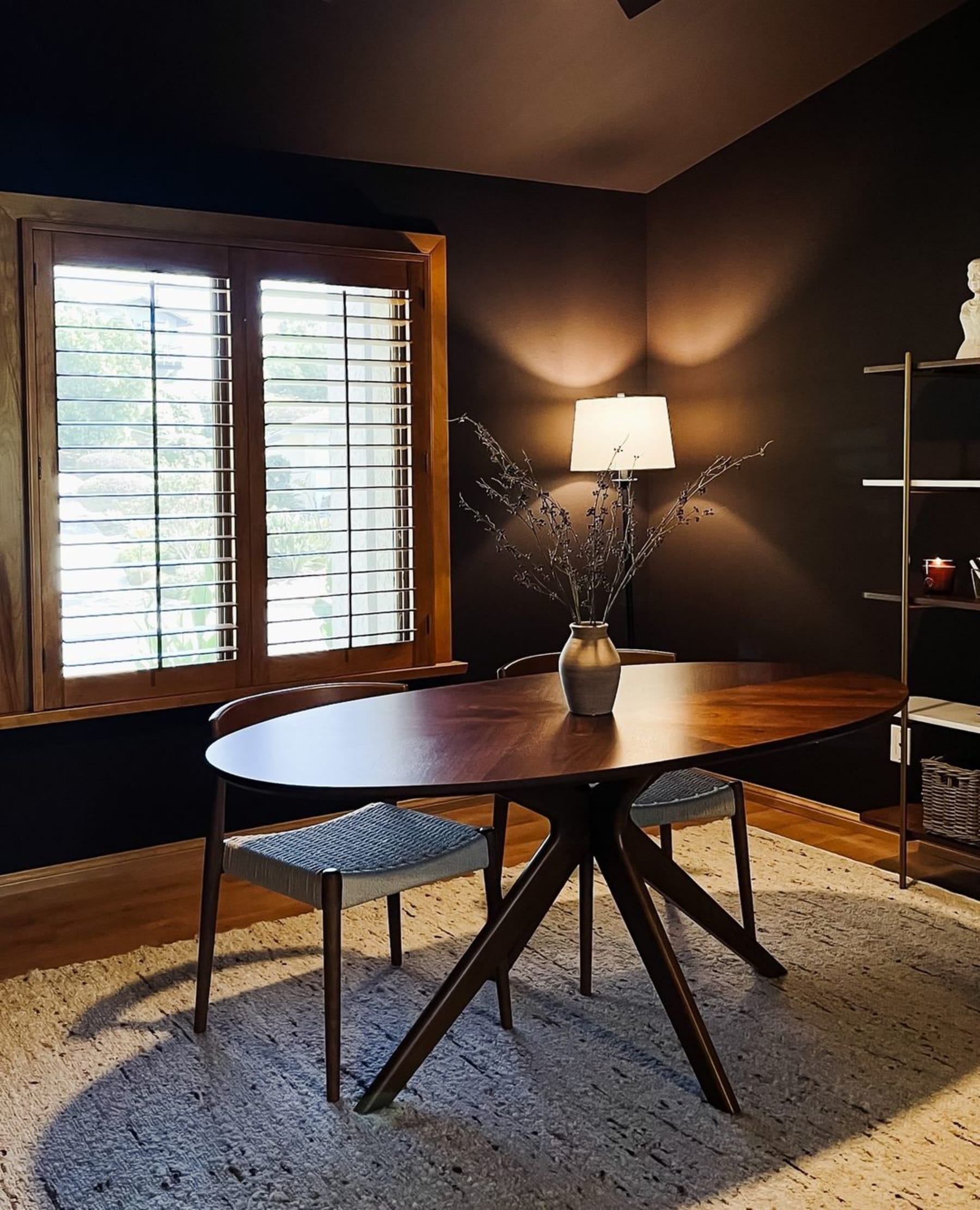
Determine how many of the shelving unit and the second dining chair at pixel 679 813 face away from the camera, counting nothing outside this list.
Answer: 0

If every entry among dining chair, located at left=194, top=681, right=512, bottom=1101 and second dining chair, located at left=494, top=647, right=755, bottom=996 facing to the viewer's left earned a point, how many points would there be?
0

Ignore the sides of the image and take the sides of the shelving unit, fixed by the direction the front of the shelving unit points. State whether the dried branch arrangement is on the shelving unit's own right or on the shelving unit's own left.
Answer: on the shelving unit's own right

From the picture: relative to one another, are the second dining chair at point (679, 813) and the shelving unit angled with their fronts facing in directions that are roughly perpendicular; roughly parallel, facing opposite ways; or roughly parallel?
roughly perpendicular

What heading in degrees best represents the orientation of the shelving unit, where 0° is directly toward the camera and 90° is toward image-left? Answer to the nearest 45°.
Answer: approximately 45°

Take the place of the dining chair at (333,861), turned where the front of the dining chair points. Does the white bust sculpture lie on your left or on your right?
on your left

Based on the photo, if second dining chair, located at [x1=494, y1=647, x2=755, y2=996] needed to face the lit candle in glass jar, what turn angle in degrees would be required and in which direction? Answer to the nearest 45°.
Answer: approximately 90° to its left

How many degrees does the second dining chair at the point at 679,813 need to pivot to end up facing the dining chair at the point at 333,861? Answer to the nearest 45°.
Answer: approximately 90° to its right

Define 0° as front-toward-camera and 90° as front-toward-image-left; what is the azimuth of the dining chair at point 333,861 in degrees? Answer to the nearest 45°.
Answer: approximately 315°

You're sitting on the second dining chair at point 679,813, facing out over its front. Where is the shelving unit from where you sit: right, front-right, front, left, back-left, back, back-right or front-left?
left
